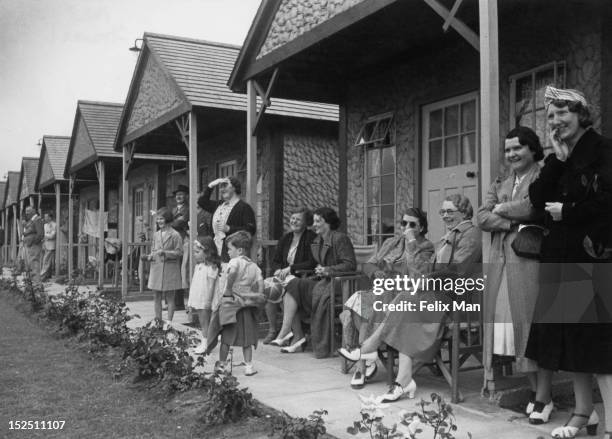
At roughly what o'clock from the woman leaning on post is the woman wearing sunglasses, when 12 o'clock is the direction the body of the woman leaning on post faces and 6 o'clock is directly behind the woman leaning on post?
The woman wearing sunglasses is roughly at 3 o'clock from the woman leaning on post.

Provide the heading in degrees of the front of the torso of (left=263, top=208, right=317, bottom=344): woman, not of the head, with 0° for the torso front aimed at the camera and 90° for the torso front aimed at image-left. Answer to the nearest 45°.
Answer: approximately 45°

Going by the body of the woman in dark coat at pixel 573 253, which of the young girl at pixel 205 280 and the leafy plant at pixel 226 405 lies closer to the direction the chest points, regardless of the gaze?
the leafy plant

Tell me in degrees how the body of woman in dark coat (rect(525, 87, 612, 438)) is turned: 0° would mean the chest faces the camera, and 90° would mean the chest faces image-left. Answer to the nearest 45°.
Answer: approximately 45°

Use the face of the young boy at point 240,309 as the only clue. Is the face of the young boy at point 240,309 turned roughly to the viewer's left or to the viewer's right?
to the viewer's left

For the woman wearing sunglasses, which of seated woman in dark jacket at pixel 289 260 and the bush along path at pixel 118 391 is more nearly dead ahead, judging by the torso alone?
the bush along path

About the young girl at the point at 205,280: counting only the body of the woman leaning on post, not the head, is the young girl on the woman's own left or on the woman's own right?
on the woman's own right

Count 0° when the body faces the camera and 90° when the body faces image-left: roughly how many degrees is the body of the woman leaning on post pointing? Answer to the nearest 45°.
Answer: approximately 45°

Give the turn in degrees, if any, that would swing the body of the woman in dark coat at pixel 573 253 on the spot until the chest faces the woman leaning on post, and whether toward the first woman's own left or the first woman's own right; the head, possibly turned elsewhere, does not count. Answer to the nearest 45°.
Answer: approximately 90° to the first woman's own right

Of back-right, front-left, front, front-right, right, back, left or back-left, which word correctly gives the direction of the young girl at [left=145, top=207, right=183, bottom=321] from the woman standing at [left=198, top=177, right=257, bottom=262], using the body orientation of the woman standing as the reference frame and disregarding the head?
right
